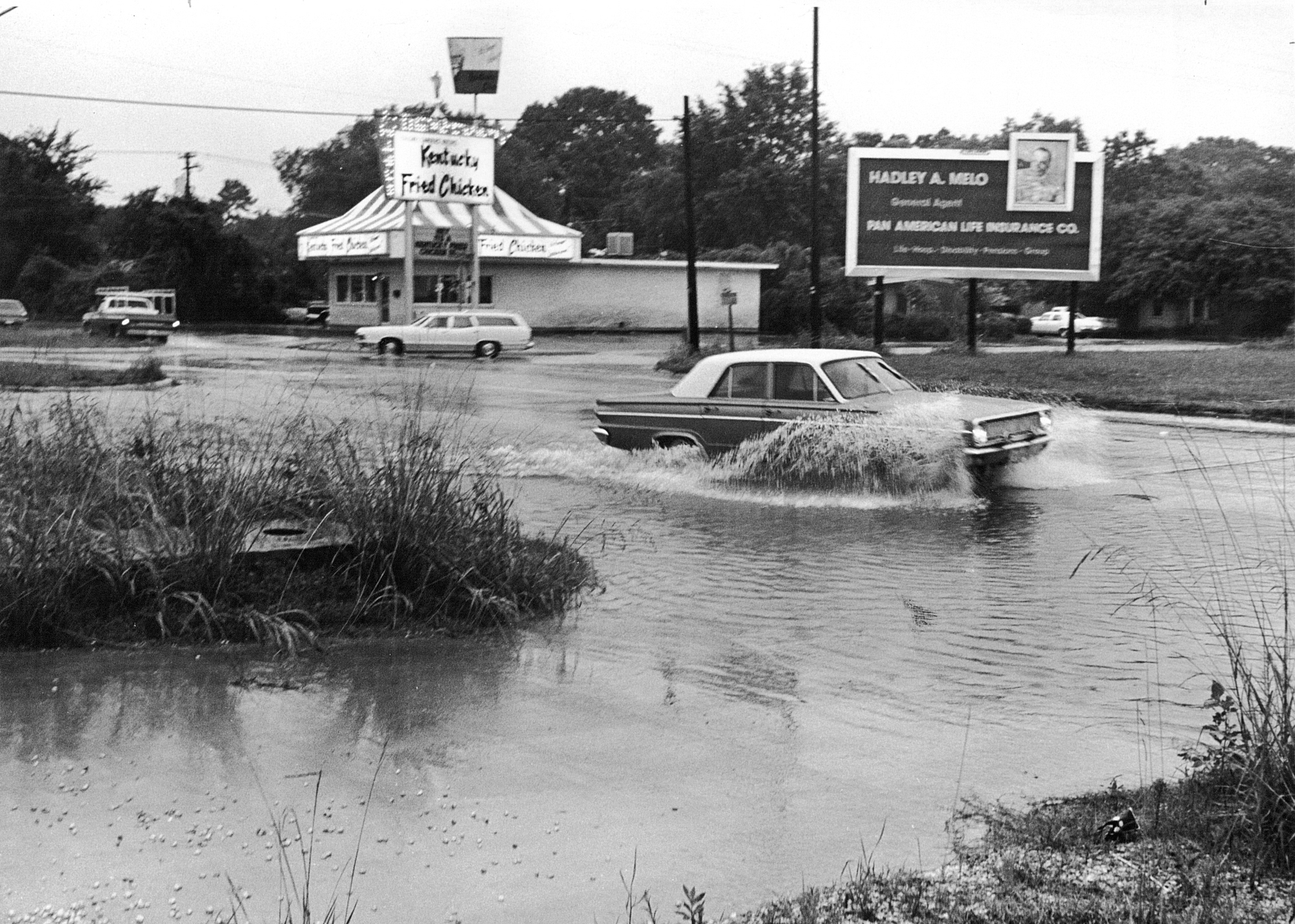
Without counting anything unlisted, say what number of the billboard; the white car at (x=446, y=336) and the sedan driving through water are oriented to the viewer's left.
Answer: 1

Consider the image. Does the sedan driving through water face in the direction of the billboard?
no

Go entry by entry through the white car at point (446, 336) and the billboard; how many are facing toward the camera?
1

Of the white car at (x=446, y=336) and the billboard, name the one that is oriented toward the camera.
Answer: the billboard

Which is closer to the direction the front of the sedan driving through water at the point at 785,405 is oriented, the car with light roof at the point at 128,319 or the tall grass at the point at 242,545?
the tall grass

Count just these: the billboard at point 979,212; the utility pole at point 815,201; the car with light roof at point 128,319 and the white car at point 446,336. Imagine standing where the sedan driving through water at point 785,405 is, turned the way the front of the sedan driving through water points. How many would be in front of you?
0

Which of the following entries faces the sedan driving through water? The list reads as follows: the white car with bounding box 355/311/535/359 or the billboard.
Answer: the billboard

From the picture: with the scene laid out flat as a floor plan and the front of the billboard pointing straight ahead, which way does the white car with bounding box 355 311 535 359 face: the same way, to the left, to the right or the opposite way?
to the right

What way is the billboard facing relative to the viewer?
toward the camera

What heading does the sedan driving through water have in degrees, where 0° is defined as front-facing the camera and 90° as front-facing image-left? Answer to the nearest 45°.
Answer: approximately 315°

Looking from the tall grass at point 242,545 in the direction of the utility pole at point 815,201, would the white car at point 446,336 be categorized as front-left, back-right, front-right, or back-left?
front-left

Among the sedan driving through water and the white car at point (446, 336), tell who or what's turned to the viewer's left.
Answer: the white car

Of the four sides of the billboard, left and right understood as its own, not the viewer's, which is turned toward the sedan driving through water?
front

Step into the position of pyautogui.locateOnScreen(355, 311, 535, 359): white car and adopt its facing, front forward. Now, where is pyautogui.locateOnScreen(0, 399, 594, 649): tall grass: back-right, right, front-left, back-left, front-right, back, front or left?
left

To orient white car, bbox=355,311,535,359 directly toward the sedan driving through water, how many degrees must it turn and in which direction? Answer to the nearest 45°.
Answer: approximately 90° to its left

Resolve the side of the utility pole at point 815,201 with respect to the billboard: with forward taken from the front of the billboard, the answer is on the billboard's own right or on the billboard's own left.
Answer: on the billboard's own right

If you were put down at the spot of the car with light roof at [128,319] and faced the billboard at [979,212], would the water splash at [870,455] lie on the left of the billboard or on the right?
right

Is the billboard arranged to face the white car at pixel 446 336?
no

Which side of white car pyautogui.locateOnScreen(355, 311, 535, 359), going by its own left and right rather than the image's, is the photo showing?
left

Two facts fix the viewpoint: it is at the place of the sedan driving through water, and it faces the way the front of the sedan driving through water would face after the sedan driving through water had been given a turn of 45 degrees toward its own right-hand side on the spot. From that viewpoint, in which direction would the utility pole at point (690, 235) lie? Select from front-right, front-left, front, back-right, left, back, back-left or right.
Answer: back

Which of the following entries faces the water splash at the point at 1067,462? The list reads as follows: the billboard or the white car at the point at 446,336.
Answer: the billboard

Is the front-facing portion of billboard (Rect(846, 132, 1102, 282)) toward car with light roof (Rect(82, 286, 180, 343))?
no
